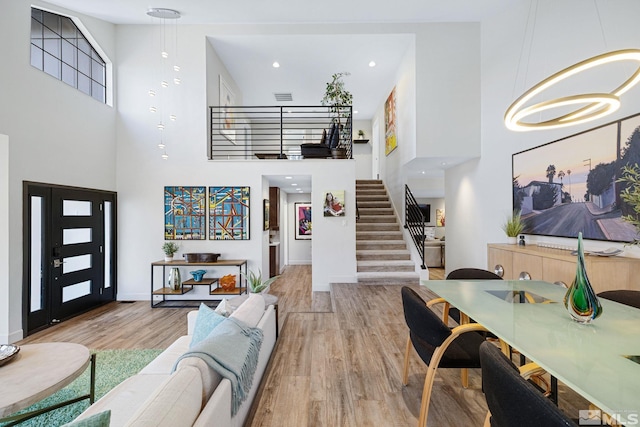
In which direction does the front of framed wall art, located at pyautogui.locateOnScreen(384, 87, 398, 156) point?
to the viewer's left

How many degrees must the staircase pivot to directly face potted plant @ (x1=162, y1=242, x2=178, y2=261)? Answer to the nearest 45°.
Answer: approximately 45° to its right

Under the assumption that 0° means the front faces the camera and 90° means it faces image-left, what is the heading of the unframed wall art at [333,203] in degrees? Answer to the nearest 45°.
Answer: approximately 0°

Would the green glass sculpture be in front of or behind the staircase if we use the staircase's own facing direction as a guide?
in front

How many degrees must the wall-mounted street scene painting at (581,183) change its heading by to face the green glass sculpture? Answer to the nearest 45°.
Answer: approximately 45° to its left

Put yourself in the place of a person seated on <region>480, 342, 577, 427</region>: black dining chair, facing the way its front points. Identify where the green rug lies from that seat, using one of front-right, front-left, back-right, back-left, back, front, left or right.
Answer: back-left

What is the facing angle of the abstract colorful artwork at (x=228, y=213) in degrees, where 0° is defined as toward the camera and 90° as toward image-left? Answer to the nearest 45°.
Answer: approximately 0°

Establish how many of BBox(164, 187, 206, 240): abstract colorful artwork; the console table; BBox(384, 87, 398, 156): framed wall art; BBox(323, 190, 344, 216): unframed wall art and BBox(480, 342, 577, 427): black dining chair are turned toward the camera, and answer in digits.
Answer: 3

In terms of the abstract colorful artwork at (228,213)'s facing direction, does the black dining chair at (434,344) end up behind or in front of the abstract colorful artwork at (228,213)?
in front

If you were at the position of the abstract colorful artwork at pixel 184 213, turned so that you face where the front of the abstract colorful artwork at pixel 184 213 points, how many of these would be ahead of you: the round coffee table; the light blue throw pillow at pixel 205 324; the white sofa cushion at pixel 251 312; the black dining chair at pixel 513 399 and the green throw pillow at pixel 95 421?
5

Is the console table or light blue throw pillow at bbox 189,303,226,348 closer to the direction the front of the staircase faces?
the light blue throw pillow

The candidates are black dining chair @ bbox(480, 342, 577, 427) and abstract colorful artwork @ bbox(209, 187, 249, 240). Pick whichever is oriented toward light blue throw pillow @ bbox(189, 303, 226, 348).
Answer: the abstract colorful artwork

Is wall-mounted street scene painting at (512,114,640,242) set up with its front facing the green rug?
yes

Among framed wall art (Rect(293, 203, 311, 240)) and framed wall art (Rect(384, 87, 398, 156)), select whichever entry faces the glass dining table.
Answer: framed wall art (Rect(293, 203, 311, 240))

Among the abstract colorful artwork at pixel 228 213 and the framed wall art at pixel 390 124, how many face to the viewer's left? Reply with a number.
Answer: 1

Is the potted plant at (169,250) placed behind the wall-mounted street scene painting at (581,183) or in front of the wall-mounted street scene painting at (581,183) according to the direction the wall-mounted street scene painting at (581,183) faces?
in front
